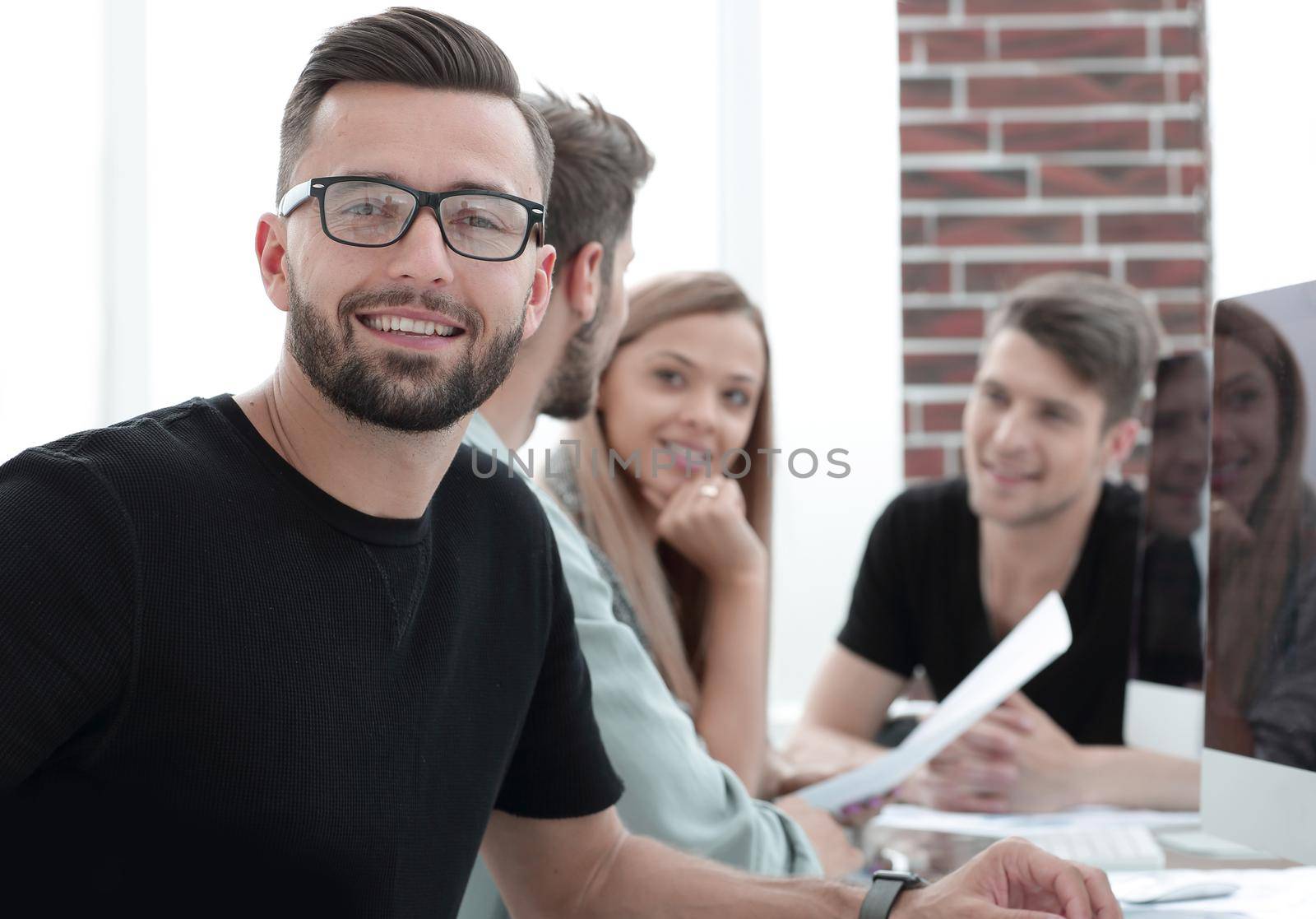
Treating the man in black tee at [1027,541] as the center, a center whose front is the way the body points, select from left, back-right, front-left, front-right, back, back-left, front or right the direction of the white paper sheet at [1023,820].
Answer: front-left

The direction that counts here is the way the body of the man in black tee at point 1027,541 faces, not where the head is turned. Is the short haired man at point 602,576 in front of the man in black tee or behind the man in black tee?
in front

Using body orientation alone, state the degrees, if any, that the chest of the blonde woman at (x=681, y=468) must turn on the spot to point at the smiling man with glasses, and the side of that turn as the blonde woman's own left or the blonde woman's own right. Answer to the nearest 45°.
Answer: approximately 45° to the blonde woman's own right

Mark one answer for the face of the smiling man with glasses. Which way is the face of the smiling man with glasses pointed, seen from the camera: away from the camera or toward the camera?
toward the camera

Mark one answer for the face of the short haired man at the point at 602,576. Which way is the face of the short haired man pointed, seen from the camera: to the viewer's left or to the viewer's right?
to the viewer's right

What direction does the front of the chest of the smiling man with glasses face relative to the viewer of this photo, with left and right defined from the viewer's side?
facing the viewer and to the right of the viewer

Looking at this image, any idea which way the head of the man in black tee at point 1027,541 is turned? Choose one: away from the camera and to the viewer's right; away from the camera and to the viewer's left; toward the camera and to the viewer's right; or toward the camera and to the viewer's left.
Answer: toward the camera and to the viewer's left

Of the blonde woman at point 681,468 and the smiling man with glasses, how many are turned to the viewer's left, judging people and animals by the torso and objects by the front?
0

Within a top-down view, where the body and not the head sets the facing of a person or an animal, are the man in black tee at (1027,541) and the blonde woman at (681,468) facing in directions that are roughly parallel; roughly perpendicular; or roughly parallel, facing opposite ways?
roughly perpendicular

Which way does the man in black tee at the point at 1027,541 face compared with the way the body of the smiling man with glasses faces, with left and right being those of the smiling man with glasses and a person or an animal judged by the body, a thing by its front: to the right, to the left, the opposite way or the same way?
to the right

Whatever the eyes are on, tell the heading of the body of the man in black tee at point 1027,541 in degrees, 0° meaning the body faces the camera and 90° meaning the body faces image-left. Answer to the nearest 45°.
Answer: approximately 45°

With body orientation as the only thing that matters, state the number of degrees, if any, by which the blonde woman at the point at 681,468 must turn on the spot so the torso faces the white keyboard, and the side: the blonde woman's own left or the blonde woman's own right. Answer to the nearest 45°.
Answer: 0° — they already face it

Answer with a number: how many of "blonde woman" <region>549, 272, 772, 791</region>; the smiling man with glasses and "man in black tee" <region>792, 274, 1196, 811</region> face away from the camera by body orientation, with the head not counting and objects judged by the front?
0

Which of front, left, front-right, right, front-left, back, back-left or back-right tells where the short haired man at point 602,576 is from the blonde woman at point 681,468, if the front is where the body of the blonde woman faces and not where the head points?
front-right

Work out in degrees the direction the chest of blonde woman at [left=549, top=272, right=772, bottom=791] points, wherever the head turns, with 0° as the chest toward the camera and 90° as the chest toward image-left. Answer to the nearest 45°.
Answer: approximately 315°

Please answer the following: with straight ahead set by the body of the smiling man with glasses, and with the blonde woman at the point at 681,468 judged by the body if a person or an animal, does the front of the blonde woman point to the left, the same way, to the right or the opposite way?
the same way
